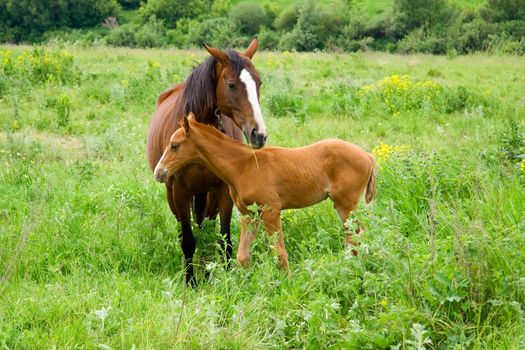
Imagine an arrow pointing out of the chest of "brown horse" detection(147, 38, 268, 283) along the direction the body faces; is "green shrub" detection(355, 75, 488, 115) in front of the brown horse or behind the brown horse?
behind

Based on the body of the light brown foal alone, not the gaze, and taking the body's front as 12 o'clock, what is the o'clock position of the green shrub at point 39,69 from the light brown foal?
The green shrub is roughly at 2 o'clock from the light brown foal.

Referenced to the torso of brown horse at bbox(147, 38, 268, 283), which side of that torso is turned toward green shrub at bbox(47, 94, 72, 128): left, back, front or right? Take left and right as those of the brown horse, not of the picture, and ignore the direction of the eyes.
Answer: back

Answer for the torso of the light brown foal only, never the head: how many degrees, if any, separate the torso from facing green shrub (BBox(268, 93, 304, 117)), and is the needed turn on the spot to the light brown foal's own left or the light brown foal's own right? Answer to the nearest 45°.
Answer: approximately 90° to the light brown foal's own right

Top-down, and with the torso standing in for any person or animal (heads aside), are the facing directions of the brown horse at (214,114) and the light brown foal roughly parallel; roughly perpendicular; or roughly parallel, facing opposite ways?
roughly perpendicular

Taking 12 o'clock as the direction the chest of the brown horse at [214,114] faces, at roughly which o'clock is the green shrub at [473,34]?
The green shrub is roughly at 7 o'clock from the brown horse.

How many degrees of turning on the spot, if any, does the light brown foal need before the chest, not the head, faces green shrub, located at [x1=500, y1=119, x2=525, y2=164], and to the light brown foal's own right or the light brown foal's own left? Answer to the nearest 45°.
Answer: approximately 135° to the light brown foal's own right

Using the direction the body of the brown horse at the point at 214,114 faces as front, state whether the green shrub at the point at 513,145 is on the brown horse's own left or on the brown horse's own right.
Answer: on the brown horse's own left

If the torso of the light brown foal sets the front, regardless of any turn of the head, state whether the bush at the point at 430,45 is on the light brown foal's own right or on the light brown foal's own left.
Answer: on the light brown foal's own right

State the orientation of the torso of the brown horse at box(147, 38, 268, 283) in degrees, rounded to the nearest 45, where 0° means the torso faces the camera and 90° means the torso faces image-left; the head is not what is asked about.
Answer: approximately 0°

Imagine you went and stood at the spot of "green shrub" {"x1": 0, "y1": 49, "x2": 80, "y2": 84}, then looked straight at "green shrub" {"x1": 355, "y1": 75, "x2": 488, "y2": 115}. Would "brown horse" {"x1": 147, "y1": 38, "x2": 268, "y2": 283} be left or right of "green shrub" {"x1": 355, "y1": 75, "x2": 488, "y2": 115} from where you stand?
right

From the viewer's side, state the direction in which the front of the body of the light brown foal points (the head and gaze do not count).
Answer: to the viewer's left
